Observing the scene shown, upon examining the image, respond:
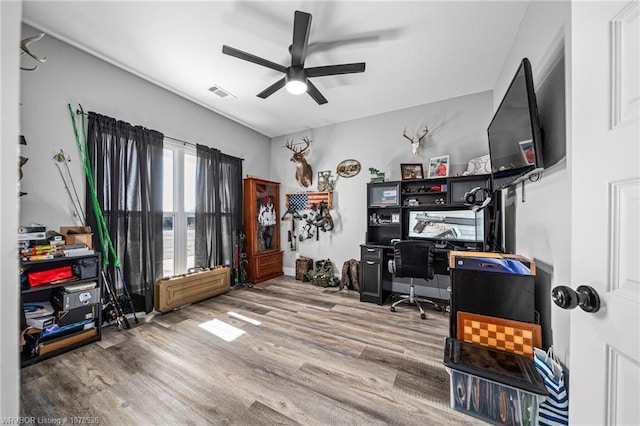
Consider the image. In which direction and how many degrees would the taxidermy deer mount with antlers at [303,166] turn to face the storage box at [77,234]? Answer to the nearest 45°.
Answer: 0° — it already faces it

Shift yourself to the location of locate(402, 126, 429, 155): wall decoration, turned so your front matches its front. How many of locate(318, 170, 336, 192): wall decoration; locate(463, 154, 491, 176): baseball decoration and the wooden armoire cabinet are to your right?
2

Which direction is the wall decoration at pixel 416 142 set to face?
toward the camera

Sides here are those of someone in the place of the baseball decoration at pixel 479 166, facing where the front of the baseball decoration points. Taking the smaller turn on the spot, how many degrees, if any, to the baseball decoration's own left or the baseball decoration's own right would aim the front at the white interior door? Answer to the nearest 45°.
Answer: approximately 45° to the baseball decoration's own left

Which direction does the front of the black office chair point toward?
away from the camera

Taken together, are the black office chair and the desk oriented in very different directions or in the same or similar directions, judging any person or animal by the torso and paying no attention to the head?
very different directions

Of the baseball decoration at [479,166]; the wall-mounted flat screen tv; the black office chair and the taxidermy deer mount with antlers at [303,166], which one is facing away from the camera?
the black office chair

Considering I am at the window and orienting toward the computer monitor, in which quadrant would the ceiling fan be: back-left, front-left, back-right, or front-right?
front-right

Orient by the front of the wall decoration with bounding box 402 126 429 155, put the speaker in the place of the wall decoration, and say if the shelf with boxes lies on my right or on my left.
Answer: on my right

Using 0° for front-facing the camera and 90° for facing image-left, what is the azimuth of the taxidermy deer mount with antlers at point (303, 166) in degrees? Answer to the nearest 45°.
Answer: approximately 45°

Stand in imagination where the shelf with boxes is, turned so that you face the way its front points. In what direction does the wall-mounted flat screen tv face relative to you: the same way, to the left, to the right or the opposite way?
the opposite way

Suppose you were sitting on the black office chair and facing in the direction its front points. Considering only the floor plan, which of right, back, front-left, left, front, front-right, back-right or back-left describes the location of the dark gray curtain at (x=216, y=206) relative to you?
left

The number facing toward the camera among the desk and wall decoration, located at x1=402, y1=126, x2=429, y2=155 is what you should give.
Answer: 2

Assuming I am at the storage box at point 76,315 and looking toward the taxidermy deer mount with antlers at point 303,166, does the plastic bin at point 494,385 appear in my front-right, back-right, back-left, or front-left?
front-right
